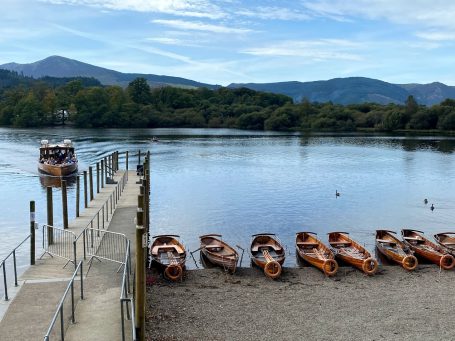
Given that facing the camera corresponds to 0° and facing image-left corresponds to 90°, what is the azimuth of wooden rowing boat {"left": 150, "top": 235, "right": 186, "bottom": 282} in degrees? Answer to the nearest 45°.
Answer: approximately 0°

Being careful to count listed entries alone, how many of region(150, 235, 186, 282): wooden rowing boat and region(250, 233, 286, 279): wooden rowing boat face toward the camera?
2

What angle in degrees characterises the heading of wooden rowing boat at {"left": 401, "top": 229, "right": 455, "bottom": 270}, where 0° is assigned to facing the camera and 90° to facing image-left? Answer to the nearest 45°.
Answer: approximately 315°

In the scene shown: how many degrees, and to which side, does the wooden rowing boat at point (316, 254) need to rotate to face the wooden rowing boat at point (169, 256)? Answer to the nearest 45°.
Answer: approximately 135° to its right

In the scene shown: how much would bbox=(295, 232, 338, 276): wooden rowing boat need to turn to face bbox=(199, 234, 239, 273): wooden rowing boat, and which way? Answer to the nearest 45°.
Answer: approximately 135° to its right

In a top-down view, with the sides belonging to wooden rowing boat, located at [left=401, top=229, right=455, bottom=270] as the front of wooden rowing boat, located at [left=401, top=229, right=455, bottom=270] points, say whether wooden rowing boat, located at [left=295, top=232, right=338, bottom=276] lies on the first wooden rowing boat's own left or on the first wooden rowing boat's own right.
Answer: on the first wooden rowing boat's own right

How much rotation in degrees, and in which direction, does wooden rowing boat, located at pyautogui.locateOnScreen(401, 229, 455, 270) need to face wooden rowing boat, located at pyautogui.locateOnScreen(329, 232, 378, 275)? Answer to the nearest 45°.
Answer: approximately 90° to its right

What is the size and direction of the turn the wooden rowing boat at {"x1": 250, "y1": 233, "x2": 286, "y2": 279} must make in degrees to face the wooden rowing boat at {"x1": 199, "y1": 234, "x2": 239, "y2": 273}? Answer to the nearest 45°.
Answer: approximately 90° to its right

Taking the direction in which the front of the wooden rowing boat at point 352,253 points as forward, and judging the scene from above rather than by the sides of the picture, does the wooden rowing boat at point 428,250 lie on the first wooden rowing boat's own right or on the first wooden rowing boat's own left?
on the first wooden rowing boat's own left

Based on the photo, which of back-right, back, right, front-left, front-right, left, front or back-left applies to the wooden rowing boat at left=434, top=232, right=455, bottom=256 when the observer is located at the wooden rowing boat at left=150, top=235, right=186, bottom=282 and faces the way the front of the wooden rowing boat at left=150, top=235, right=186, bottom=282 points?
left

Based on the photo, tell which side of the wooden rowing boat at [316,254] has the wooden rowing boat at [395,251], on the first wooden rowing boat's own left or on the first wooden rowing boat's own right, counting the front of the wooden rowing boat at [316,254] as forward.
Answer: on the first wooden rowing boat's own left

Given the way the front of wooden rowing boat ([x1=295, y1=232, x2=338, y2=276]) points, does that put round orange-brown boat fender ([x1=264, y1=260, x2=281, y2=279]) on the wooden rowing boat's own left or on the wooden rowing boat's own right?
on the wooden rowing boat's own right

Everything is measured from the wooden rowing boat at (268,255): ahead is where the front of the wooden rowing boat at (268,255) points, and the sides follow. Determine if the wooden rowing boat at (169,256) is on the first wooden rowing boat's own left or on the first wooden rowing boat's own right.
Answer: on the first wooden rowing boat's own right
